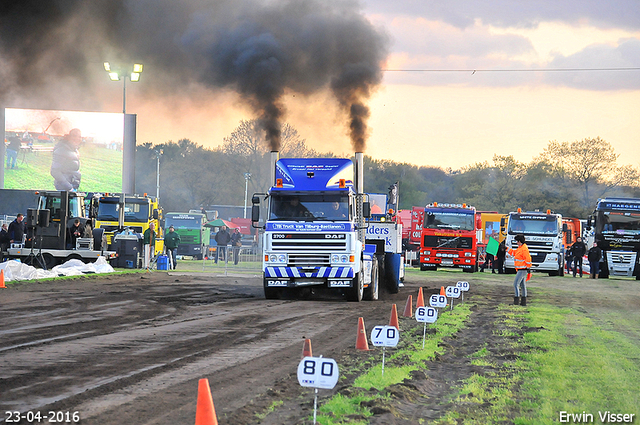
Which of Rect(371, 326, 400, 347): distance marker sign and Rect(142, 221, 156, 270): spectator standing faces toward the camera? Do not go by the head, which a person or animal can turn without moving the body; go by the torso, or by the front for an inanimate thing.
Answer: the distance marker sign

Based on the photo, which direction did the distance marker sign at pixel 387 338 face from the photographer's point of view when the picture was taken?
facing the viewer

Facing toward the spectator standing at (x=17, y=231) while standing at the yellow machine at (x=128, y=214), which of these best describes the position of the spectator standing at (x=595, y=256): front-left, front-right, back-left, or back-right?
back-left

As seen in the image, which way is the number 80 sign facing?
toward the camera

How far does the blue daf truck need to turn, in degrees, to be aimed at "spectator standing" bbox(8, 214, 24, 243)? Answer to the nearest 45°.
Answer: approximately 135° to its right

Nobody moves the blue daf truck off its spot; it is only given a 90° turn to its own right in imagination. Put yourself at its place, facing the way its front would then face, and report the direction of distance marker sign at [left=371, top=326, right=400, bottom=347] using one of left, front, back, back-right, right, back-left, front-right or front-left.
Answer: left

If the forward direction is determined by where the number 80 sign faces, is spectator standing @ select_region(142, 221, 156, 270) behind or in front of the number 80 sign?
behind

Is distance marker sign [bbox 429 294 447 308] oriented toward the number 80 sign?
yes

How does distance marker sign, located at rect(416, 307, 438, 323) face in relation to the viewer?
toward the camera

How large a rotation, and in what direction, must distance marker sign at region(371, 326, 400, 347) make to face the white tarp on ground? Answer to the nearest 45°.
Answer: approximately 135° to its right

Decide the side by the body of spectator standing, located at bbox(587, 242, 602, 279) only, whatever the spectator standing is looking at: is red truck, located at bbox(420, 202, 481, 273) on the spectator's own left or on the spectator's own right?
on the spectator's own right
